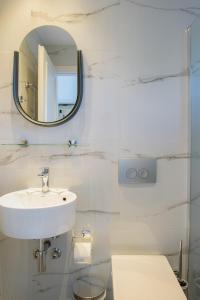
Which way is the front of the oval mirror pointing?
toward the camera

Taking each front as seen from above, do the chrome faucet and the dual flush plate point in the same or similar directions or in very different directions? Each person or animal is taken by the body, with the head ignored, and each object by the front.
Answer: same or similar directions

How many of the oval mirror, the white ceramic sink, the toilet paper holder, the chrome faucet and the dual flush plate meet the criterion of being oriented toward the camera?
5

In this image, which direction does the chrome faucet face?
toward the camera

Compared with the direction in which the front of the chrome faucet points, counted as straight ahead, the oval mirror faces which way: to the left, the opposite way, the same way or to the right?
the same way

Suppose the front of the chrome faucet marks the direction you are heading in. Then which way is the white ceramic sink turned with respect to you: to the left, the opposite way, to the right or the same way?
the same way

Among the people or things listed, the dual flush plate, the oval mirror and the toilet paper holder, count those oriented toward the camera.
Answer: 3

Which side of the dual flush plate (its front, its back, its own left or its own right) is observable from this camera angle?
front

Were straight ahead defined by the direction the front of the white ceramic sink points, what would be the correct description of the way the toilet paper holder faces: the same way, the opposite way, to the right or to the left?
the same way
